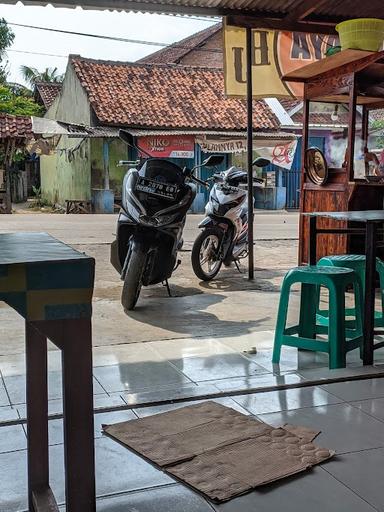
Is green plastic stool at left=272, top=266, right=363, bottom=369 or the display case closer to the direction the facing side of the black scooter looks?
the green plastic stool

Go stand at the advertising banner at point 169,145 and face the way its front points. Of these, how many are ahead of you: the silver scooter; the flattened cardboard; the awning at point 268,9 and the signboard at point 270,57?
4

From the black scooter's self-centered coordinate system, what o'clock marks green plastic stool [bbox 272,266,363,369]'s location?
The green plastic stool is roughly at 11 o'clock from the black scooter.

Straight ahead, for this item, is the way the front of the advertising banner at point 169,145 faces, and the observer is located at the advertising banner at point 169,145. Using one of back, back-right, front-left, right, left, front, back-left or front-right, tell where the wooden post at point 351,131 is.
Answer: front

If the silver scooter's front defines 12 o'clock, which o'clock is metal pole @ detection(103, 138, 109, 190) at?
The metal pole is roughly at 4 o'clock from the silver scooter.

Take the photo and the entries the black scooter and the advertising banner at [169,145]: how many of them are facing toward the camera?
2

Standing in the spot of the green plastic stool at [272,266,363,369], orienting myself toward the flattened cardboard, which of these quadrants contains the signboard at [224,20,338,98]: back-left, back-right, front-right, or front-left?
back-right

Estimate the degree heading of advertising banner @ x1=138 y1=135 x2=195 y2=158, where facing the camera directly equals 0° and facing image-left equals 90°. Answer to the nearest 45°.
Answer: approximately 0°

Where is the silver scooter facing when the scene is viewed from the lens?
facing the viewer and to the left of the viewer

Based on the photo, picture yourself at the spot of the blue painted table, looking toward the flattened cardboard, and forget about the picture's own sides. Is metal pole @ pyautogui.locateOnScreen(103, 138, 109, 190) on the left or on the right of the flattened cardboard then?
left

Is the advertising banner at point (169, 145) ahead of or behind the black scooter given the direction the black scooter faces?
behind

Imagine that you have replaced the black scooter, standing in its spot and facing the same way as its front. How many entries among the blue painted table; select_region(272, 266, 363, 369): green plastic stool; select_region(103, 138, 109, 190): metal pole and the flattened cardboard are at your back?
1

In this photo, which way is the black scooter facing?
toward the camera

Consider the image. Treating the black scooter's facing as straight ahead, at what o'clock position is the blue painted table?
The blue painted table is roughly at 12 o'clock from the black scooter.

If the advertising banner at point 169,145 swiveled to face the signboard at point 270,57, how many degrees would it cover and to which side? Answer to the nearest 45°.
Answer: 0° — it already faces it
